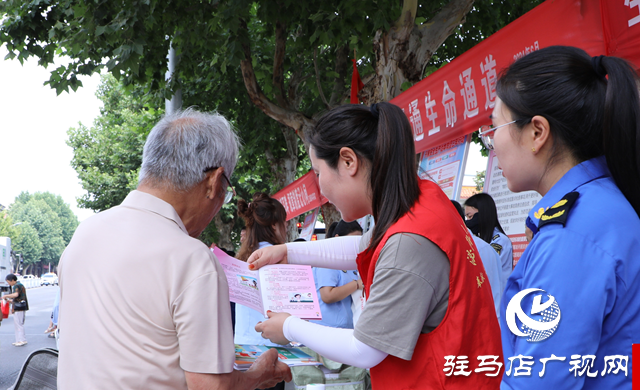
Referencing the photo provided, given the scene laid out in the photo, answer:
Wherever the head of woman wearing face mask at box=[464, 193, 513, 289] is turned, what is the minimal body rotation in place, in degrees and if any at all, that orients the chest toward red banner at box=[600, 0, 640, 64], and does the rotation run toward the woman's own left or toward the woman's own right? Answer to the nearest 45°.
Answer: approximately 135° to the woman's own left

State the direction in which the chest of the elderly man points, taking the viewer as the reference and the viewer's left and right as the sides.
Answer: facing away from the viewer and to the right of the viewer

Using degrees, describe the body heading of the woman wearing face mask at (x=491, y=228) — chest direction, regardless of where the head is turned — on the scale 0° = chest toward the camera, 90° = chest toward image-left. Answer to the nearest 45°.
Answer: approximately 90°

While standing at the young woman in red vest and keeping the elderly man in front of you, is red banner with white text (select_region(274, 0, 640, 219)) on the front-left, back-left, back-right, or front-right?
back-right

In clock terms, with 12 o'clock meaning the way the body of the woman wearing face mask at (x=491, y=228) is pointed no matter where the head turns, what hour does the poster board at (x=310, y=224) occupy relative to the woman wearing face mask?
The poster board is roughly at 2 o'clock from the woman wearing face mask.

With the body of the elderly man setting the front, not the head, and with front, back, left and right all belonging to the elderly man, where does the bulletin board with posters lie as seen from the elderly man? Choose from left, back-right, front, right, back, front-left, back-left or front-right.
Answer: front

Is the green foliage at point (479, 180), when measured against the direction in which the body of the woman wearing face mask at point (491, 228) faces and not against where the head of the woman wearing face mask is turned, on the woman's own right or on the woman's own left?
on the woman's own right

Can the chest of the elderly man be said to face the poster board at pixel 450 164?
yes

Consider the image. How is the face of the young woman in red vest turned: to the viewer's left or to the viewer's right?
to the viewer's left

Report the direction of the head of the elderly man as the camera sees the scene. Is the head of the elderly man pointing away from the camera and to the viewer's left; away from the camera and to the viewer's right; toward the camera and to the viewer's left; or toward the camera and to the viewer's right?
away from the camera and to the viewer's right

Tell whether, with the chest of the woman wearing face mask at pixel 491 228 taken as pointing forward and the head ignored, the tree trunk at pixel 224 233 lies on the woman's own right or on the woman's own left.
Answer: on the woman's own right

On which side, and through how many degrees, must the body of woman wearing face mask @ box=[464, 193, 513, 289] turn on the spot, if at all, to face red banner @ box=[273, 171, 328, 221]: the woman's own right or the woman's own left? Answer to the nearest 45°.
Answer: approximately 45° to the woman's own right

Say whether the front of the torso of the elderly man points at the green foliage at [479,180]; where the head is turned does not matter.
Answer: yes
